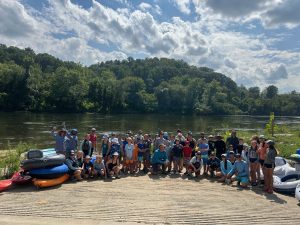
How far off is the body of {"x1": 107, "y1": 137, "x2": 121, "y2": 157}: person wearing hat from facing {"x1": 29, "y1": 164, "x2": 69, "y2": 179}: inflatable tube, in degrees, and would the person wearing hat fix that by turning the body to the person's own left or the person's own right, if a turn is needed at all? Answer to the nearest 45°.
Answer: approximately 45° to the person's own right

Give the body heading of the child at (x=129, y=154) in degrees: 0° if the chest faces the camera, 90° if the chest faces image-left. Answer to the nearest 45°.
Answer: approximately 0°

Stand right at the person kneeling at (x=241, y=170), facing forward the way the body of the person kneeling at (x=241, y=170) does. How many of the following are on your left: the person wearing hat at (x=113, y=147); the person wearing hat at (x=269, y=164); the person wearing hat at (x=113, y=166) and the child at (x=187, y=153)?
1

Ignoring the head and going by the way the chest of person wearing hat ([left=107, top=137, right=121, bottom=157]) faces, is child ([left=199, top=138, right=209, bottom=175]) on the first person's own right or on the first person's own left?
on the first person's own left

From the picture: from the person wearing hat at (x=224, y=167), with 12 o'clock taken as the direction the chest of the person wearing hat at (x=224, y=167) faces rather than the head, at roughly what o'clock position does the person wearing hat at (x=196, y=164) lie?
the person wearing hat at (x=196, y=164) is roughly at 2 o'clock from the person wearing hat at (x=224, y=167).

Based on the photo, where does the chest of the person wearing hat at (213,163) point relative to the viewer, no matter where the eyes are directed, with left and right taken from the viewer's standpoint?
facing the viewer

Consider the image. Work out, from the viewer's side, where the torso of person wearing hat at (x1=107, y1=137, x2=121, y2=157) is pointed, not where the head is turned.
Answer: toward the camera

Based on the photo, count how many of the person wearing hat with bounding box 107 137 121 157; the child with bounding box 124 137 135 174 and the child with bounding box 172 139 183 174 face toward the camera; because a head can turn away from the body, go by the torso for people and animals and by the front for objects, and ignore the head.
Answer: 3

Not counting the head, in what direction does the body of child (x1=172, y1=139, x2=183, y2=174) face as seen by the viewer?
toward the camera

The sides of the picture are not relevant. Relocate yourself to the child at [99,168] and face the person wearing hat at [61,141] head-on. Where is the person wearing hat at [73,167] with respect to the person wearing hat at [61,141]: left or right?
left

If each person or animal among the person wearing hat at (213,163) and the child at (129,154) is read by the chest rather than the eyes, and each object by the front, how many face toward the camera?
2

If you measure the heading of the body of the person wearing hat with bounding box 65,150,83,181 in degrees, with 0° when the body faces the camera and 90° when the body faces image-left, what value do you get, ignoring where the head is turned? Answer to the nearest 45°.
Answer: approximately 315°

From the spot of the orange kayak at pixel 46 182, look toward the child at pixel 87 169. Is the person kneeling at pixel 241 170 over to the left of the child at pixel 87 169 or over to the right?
right

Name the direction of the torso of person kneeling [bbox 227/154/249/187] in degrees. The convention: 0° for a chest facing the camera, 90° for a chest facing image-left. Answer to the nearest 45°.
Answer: approximately 45°
